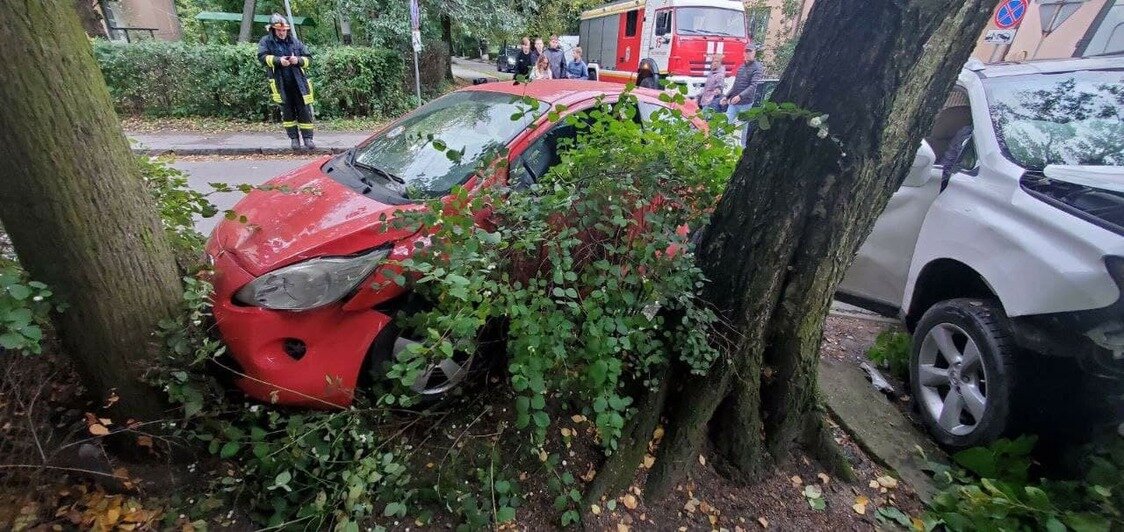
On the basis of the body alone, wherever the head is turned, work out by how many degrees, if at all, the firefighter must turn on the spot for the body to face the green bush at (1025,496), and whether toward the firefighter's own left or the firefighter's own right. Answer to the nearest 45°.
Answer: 0° — they already face it

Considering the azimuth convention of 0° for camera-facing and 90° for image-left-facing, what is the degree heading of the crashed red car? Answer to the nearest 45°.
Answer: approximately 45°

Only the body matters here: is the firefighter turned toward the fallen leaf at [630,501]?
yes

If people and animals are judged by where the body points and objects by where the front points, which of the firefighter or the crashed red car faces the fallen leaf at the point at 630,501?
the firefighter

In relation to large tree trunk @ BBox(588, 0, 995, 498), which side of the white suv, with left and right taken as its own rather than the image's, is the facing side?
right

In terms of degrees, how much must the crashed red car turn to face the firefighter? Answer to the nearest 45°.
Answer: approximately 135° to its right

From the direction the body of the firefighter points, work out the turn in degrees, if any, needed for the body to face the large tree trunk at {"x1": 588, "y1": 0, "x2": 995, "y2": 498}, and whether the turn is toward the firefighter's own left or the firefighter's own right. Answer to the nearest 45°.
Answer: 0° — they already face it

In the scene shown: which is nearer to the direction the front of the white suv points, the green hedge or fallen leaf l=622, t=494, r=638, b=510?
the fallen leaf

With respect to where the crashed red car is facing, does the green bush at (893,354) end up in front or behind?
behind

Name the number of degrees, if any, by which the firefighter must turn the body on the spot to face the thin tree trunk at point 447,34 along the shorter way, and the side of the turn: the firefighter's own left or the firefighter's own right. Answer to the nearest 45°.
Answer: approximately 135° to the firefighter's own left
